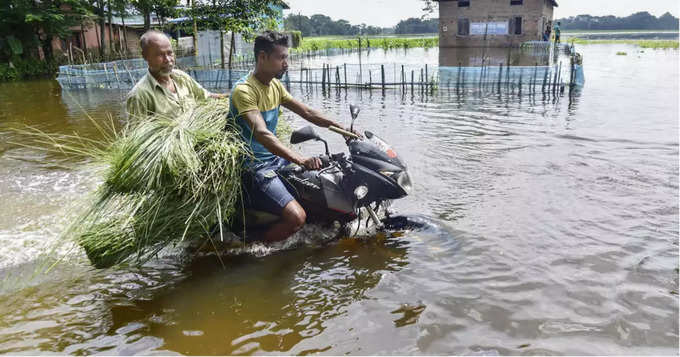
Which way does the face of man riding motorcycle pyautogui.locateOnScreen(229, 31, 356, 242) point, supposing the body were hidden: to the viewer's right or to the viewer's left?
to the viewer's right

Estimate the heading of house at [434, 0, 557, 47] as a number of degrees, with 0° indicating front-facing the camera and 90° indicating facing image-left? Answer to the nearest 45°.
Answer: approximately 0°

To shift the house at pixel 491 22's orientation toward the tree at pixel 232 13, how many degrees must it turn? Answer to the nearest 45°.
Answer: approximately 45° to its right

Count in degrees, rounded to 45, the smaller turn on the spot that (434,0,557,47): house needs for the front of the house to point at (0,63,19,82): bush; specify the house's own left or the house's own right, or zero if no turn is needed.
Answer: approximately 45° to the house's own right

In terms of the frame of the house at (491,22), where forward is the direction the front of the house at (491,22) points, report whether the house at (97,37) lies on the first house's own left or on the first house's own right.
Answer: on the first house's own right

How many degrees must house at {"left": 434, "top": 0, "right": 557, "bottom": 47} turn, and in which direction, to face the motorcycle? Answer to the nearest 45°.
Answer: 0° — it already faces it

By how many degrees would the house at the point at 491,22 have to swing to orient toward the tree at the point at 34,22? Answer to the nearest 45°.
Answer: approximately 45° to its right

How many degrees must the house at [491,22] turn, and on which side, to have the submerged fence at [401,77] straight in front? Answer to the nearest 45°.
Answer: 0° — it already faces it

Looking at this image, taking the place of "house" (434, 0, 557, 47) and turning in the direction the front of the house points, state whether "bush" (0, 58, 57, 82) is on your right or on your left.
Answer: on your right

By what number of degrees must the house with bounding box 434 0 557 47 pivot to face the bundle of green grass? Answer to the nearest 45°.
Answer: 0° — it already faces it
